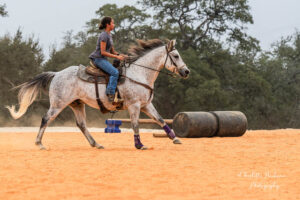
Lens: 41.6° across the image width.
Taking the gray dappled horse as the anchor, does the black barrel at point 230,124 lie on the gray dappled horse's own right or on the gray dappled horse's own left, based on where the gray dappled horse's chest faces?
on the gray dappled horse's own left

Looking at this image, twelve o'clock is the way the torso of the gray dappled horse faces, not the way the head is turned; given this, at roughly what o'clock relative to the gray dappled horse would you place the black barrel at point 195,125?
The black barrel is roughly at 10 o'clock from the gray dappled horse.

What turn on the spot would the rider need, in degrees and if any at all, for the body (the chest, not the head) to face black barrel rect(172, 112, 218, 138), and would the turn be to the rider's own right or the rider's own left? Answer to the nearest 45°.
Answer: approximately 45° to the rider's own left

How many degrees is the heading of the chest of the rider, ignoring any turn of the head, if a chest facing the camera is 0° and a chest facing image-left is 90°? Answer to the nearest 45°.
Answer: approximately 270°

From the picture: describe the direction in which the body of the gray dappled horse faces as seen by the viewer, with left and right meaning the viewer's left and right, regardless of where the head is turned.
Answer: facing to the right of the viewer
